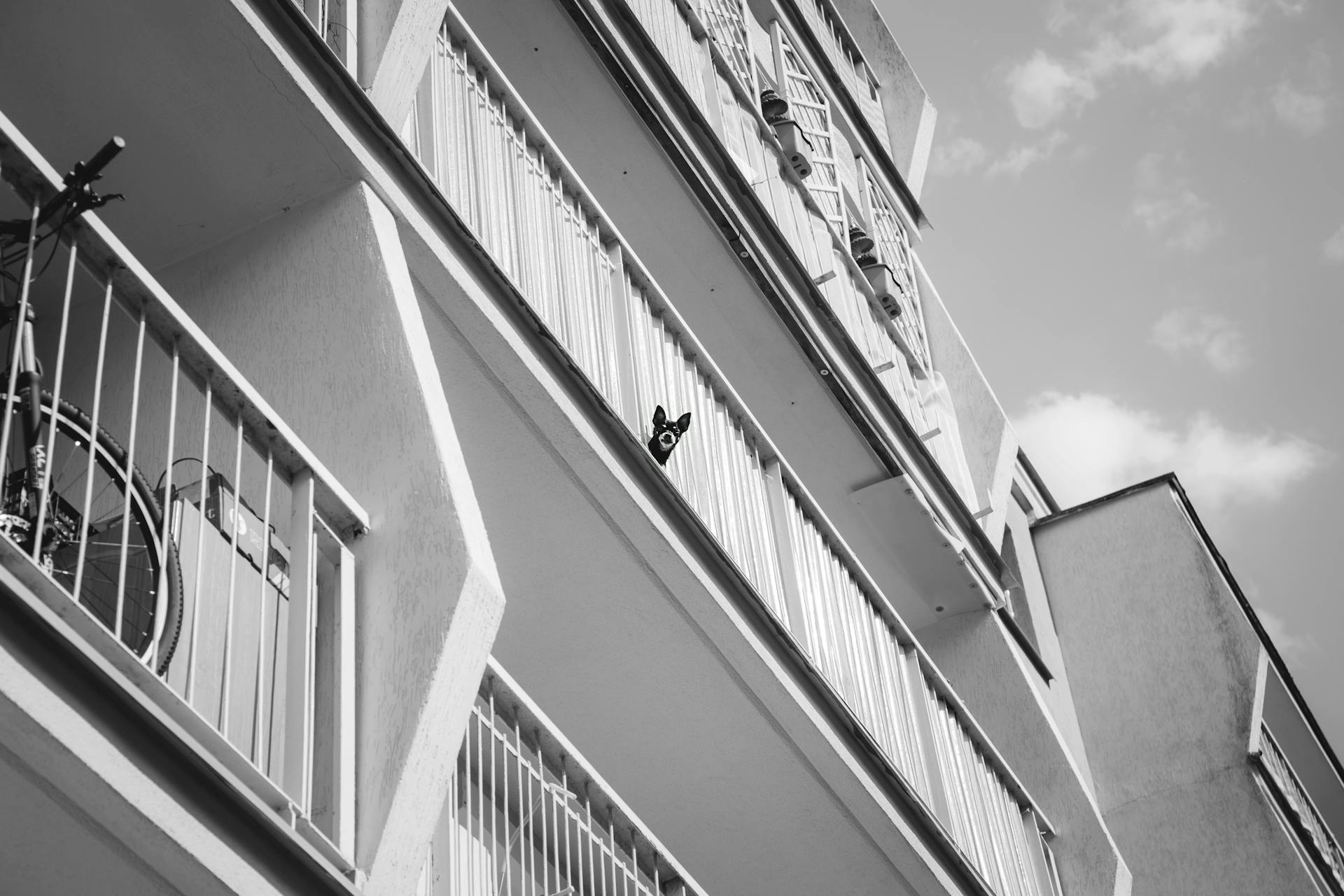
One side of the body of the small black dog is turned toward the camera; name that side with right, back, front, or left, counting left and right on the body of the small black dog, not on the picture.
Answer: front

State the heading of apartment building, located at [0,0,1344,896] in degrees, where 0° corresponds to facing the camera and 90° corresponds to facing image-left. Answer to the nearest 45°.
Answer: approximately 315°

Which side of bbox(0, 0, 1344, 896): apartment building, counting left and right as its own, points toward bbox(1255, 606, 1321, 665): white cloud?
left

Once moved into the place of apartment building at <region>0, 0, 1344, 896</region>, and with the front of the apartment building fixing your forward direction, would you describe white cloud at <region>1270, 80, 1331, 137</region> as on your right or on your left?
on your left
